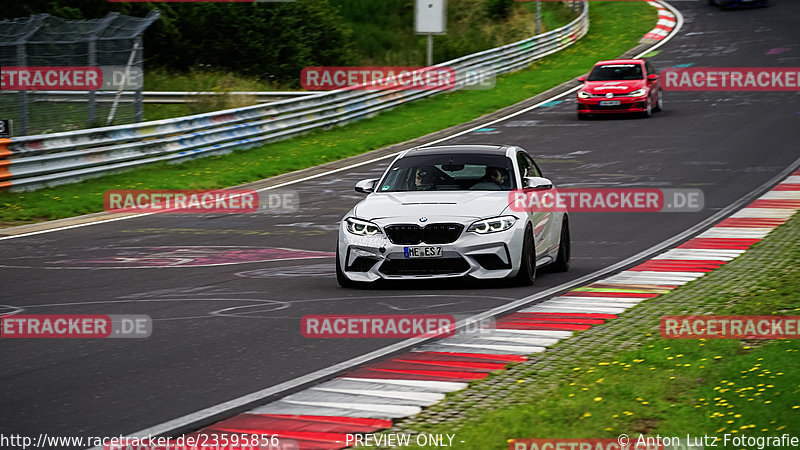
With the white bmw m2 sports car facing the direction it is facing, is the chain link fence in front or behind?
behind

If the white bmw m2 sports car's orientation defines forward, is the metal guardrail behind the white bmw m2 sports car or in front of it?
behind

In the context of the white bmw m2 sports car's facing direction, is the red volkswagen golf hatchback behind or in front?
behind

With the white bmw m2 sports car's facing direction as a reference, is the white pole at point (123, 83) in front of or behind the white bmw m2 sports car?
behind

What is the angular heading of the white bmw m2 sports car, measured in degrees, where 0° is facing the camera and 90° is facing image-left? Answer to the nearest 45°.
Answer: approximately 0°

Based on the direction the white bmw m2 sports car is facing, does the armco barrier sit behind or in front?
behind
